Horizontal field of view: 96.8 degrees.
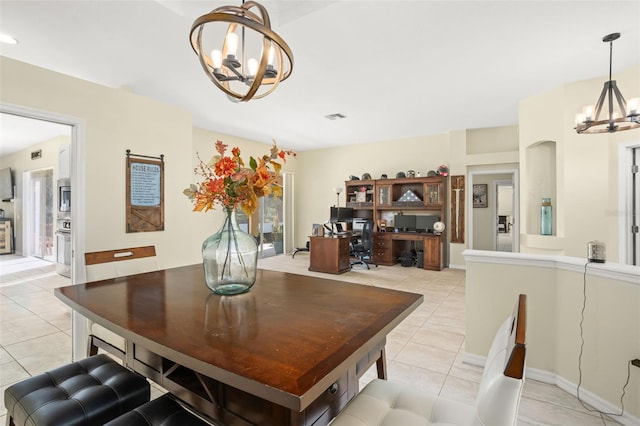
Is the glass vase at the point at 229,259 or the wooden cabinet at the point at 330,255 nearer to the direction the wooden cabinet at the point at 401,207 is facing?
the glass vase

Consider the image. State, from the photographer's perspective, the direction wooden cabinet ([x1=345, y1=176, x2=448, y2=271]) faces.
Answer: facing the viewer

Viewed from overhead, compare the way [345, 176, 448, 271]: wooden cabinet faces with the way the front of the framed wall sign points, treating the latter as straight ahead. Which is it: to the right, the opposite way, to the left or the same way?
to the right

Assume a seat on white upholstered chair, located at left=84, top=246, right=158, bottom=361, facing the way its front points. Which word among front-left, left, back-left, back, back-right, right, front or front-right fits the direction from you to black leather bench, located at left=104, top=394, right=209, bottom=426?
front-right

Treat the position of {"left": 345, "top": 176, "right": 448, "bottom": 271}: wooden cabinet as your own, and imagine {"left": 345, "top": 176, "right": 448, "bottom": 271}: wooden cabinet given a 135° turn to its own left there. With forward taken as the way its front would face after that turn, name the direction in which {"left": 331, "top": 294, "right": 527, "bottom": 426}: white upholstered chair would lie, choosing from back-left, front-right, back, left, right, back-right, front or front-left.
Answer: back-right

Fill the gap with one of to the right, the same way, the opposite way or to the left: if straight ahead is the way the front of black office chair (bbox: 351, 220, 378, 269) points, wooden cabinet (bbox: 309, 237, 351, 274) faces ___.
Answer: the opposite way

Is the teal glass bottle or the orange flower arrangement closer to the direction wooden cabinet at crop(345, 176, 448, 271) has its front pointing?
the orange flower arrangement

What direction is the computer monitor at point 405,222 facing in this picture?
toward the camera

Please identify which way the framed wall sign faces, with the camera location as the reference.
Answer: facing the viewer and to the right of the viewer

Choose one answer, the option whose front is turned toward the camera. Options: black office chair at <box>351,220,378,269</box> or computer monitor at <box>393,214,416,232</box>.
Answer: the computer monitor

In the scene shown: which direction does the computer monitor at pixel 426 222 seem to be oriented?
toward the camera

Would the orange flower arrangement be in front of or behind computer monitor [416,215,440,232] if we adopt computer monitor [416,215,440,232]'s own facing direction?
in front

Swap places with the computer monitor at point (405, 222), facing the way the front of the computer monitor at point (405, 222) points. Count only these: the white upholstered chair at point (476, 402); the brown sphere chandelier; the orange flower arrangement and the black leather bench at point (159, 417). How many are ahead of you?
4

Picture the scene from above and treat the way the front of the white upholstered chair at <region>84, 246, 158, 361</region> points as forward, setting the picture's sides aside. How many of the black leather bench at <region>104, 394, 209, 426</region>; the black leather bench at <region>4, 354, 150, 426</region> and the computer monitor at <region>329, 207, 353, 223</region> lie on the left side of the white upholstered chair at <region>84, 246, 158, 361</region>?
1
